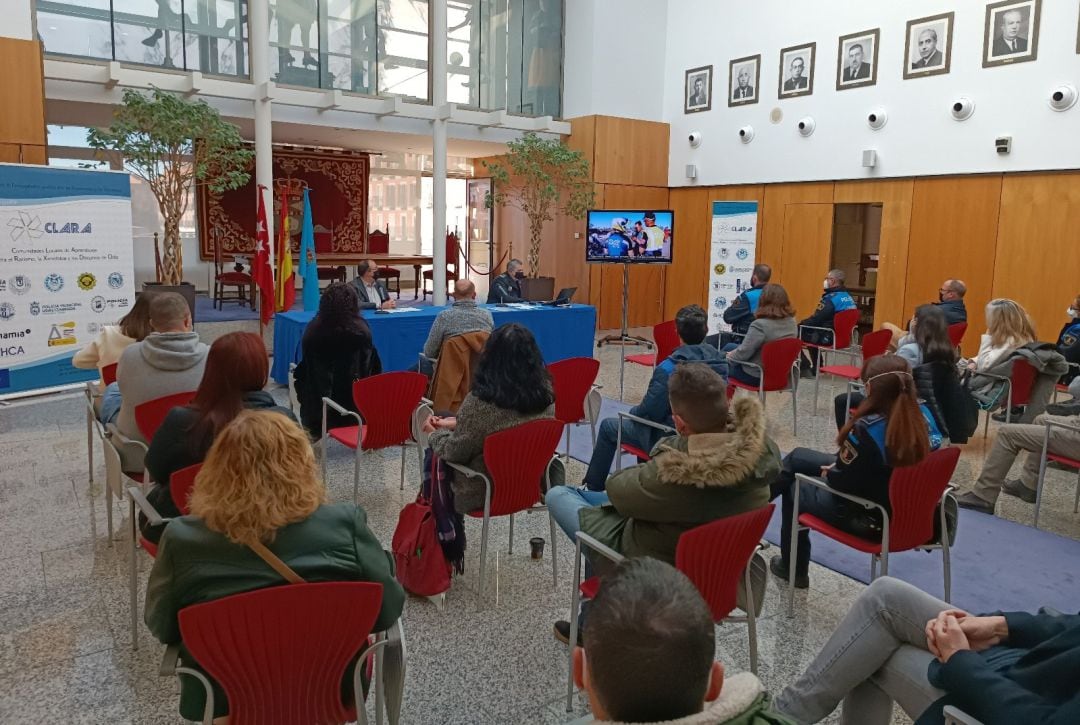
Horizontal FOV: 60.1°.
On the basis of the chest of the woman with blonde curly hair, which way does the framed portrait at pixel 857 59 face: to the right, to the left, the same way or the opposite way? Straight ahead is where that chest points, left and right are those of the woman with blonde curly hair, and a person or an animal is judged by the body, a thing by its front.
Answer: to the left

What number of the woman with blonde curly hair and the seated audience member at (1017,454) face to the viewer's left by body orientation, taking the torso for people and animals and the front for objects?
1

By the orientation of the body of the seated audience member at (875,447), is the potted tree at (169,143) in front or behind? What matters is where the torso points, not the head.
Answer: in front

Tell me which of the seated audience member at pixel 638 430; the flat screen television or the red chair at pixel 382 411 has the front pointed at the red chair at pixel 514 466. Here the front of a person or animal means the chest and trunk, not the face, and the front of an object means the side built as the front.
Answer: the flat screen television

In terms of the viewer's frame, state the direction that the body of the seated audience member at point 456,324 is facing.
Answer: away from the camera

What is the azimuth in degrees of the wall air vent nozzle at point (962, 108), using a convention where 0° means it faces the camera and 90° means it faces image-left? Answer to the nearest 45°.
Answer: approximately 45°

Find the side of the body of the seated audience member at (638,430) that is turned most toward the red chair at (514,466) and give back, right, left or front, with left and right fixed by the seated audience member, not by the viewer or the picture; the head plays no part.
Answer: left

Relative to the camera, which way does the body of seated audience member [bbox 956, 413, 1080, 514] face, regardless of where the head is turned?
to the viewer's left

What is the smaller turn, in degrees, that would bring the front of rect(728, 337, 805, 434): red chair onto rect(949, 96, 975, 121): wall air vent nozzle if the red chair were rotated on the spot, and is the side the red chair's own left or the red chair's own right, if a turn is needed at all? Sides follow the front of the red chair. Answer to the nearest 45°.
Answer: approximately 90° to the red chair's own right

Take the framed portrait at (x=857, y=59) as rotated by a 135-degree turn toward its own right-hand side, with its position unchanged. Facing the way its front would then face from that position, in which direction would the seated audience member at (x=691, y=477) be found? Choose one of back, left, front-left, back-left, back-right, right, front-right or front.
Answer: back

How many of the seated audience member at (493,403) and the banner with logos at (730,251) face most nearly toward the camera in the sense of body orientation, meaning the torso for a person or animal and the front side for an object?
1

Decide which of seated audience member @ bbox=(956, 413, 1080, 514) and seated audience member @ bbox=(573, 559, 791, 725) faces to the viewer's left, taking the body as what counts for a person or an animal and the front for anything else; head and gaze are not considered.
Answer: seated audience member @ bbox=(956, 413, 1080, 514)

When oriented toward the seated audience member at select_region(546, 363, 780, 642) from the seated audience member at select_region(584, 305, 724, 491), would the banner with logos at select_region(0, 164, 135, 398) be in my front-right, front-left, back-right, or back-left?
back-right

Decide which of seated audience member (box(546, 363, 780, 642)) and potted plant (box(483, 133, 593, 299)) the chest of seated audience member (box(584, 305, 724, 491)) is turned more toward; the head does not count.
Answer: the potted plant

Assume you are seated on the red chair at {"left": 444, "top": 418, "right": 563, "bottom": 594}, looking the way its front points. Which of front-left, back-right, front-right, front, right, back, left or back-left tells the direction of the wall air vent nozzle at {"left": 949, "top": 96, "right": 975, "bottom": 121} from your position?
right

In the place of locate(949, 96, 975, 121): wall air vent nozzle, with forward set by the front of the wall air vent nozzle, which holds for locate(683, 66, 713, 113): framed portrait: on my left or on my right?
on my right

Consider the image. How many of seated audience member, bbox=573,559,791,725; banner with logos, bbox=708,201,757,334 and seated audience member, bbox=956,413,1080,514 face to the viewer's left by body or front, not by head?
1
